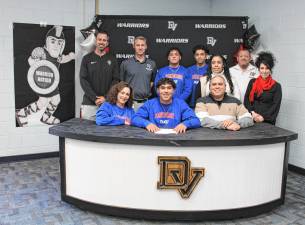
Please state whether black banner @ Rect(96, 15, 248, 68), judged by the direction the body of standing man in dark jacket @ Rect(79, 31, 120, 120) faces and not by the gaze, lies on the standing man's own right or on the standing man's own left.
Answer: on the standing man's own left

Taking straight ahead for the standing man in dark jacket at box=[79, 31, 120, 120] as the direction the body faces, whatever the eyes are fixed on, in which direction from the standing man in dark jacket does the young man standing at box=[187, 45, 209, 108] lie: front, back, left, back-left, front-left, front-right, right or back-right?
left

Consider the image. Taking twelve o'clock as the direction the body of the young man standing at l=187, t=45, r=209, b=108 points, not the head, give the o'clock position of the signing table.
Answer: The signing table is roughly at 12 o'clock from the young man standing.

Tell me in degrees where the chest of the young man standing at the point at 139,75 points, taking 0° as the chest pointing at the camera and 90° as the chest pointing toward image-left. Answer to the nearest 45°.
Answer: approximately 0°

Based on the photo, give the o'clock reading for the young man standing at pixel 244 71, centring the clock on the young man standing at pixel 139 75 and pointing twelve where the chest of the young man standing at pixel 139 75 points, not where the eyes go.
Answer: the young man standing at pixel 244 71 is roughly at 9 o'clock from the young man standing at pixel 139 75.

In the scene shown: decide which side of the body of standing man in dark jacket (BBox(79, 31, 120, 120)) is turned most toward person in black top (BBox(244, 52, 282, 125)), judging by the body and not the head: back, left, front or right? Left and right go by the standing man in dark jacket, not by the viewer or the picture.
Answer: left
